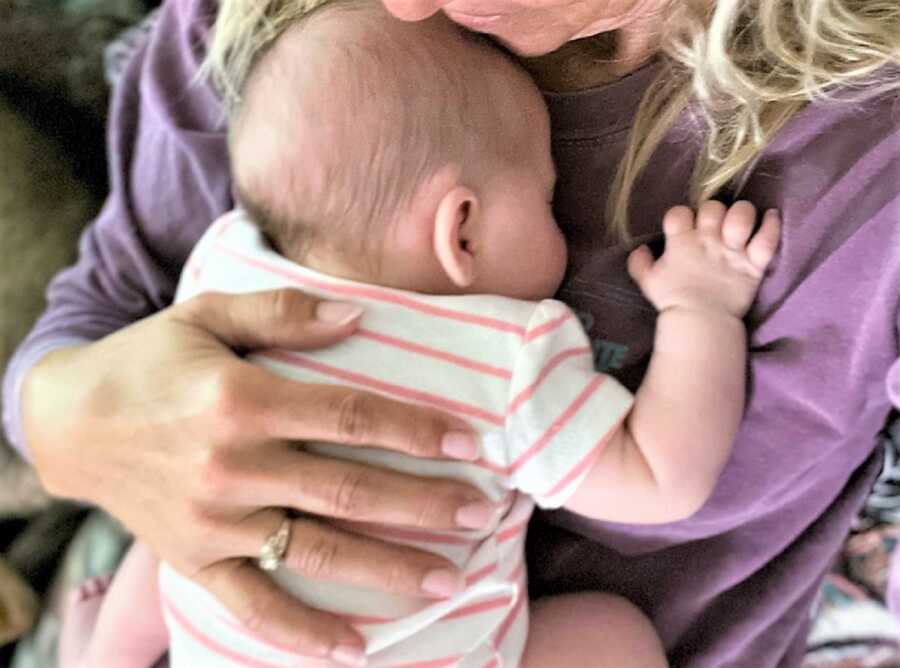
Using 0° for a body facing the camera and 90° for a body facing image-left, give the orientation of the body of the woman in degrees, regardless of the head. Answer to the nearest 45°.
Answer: approximately 0°

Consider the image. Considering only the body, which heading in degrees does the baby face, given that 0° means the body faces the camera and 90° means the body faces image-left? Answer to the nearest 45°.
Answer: approximately 225°

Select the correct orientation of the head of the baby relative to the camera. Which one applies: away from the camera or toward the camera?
away from the camera
